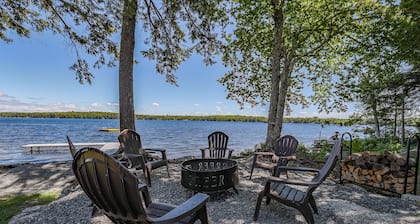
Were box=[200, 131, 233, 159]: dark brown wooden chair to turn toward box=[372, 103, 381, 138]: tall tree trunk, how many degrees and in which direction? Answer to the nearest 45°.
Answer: approximately 135° to its left

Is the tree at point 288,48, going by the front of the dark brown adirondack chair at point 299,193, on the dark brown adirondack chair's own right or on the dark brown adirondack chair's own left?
on the dark brown adirondack chair's own right

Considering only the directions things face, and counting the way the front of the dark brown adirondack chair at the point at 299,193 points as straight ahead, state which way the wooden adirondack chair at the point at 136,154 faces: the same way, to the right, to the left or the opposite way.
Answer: the opposite way

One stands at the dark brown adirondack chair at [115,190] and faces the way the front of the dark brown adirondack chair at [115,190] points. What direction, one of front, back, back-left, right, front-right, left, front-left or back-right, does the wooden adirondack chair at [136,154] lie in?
front-left

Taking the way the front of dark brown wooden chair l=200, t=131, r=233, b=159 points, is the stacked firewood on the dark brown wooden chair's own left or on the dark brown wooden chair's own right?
on the dark brown wooden chair's own left

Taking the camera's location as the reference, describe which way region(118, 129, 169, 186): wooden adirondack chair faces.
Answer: facing the viewer and to the right of the viewer

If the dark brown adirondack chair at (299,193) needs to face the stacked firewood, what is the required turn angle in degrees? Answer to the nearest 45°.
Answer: approximately 135° to its right

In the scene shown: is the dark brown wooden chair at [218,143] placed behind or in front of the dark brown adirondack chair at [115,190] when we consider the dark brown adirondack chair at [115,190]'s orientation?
in front

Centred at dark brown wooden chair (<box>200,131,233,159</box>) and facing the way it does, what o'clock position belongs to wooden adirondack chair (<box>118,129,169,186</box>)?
The wooden adirondack chair is roughly at 2 o'clock from the dark brown wooden chair.

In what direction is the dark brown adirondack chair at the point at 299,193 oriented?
to the viewer's left

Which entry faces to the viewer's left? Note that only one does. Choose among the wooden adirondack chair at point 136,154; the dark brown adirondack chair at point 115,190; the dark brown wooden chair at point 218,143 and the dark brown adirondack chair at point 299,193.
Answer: the dark brown adirondack chair at point 299,193

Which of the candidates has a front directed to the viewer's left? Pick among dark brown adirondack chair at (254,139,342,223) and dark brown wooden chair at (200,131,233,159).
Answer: the dark brown adirondack chair

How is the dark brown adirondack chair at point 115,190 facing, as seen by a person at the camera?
facing away from the viewer and to the right of the viewer

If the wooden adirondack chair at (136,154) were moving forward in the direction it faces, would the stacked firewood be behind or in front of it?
in front

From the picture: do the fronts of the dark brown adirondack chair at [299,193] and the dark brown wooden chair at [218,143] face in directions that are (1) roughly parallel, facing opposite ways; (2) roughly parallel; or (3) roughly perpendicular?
roughly perpendicular
